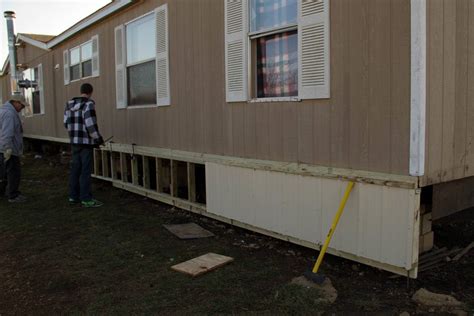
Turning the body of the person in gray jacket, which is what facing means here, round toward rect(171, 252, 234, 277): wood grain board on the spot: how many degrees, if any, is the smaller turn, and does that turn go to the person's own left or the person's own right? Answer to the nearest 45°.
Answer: approximately 90° to the person's own right

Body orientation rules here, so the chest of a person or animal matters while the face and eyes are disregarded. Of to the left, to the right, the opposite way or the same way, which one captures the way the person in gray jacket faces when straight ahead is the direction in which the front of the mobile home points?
the opposite way

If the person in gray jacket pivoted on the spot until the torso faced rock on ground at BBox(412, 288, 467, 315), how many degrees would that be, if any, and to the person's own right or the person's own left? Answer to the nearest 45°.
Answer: approximately 45° to the person's own right

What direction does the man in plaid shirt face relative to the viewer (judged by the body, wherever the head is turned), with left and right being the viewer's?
facing away from the viewer and to the right of the viewer

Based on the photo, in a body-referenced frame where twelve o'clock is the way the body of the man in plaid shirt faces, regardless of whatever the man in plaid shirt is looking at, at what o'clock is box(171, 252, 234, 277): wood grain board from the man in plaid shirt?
The wood grain board is roughly at 4 o'clock from the man in plaid shirt.

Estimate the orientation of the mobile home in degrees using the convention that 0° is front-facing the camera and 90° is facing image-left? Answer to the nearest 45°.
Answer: approximately 45°

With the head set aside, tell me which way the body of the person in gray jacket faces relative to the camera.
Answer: to the viewer's right
